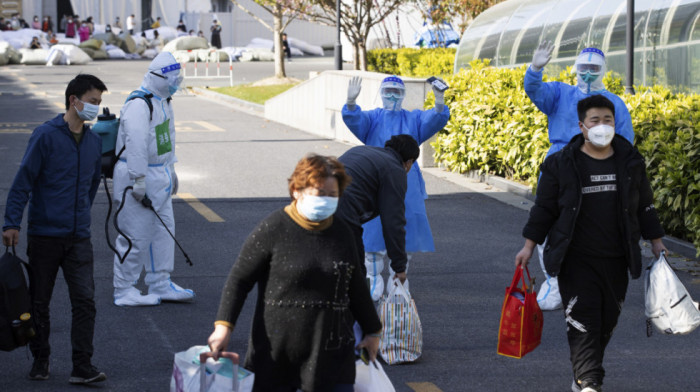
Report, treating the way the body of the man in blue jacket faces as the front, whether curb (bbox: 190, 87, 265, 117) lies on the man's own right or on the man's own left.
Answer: on the man's own left

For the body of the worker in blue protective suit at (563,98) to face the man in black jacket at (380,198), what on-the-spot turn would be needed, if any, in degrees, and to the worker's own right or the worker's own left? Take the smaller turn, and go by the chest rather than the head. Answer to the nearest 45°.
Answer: approximately 45° to the worker's own right

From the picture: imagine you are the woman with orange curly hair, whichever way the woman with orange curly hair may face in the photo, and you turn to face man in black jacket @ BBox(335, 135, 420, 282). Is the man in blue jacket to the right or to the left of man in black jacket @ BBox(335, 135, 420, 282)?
left

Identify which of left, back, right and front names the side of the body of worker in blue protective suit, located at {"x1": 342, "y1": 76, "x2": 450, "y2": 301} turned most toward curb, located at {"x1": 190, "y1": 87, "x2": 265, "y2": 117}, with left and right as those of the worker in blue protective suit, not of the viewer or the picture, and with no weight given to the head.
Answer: back

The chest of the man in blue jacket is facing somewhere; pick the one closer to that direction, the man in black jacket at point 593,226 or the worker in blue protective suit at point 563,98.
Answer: the man in black jacket

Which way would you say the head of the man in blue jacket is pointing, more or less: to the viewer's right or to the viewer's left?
to the viewer's right

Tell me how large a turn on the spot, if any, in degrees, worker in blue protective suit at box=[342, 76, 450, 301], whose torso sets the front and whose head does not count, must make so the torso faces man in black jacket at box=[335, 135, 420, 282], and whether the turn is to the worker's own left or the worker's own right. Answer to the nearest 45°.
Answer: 0° — they already face them

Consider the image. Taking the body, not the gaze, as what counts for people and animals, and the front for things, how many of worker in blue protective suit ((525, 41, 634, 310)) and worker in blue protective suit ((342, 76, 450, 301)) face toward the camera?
2

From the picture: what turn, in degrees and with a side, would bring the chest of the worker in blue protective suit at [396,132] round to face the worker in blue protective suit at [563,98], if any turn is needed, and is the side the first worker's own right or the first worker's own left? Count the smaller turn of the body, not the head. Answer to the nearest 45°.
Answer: approximately 90° to the first worker's own left

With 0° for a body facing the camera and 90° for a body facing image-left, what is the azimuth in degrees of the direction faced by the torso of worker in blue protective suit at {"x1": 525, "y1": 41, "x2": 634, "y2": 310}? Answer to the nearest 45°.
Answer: approximately 0°

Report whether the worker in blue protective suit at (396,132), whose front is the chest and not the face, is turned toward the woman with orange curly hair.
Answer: yes
